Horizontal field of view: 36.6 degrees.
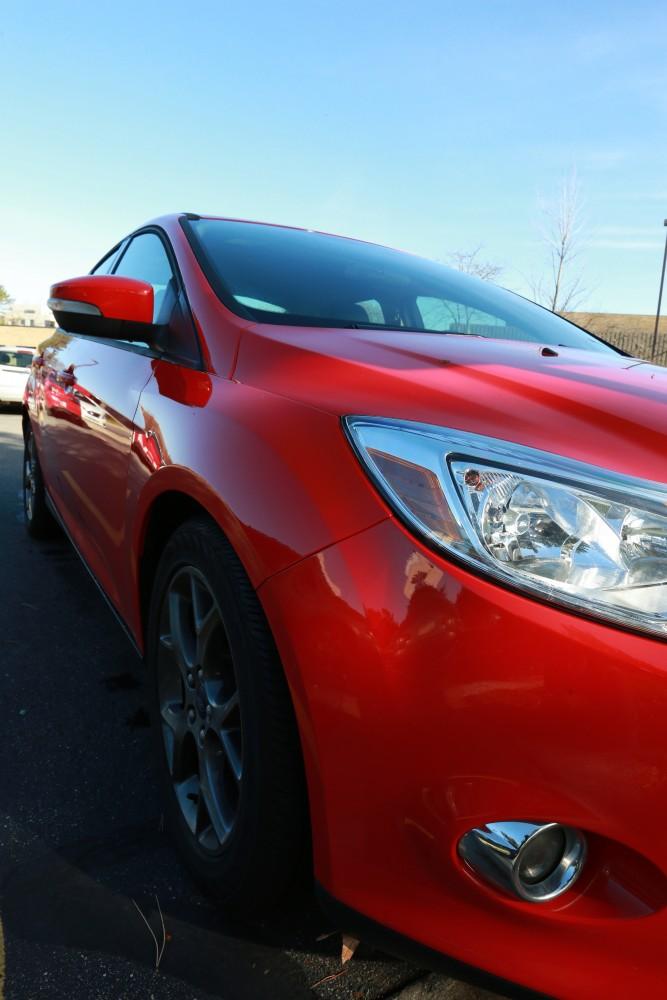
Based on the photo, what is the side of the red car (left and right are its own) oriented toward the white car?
back

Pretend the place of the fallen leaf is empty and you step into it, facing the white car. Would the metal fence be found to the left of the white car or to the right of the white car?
right

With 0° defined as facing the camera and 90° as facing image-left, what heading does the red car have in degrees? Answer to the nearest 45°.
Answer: approximately 315°
